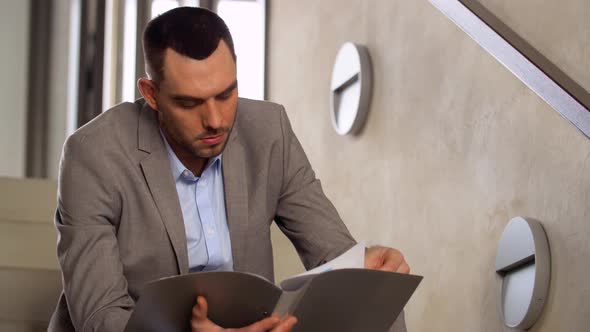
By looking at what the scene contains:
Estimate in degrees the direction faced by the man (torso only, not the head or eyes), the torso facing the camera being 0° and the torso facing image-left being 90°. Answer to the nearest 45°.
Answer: approximately 315°
